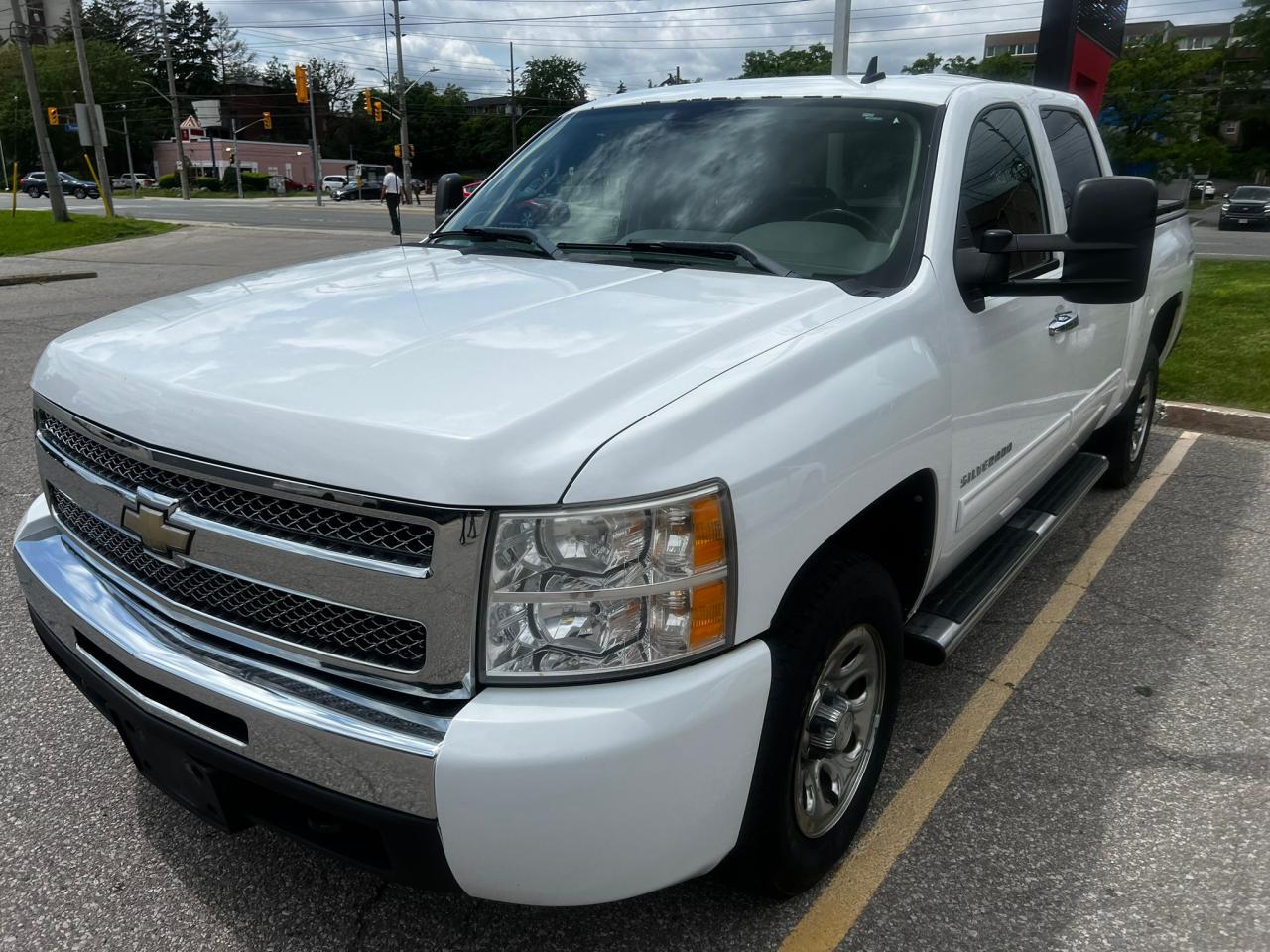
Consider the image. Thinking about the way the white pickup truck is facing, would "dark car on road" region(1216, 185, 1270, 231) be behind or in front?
behind

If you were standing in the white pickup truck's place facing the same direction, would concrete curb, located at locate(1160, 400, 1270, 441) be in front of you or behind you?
behind

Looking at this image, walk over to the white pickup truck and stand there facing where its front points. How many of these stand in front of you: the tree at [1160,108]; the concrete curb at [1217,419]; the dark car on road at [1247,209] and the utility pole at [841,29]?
0

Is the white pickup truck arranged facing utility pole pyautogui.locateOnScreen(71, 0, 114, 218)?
no

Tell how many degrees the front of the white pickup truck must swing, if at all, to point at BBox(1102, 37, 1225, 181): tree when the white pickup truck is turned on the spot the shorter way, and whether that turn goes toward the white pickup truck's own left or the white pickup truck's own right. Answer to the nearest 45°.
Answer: approximately 180°

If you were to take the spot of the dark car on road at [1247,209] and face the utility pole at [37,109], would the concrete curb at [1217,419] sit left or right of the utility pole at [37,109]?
left

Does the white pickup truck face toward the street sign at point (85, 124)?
no

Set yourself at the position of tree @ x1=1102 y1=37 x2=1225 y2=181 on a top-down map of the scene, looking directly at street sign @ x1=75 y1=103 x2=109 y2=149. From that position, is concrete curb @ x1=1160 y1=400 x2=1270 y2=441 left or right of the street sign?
left

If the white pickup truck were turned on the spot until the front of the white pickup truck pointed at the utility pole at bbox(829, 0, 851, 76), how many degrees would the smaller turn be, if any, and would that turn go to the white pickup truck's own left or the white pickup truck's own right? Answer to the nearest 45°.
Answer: approximately 135° to the white pickup truck's own right

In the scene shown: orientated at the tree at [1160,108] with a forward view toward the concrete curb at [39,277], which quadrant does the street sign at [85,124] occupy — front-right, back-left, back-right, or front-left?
front-right

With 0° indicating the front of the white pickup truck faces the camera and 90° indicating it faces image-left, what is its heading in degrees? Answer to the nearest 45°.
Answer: approximately 45°

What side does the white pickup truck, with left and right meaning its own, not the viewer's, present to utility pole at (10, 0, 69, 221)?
right

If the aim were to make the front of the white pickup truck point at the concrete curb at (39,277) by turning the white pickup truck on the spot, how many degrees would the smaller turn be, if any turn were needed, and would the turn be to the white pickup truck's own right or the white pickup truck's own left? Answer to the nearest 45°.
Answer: approximately 90° to the white pickup truck's own right
